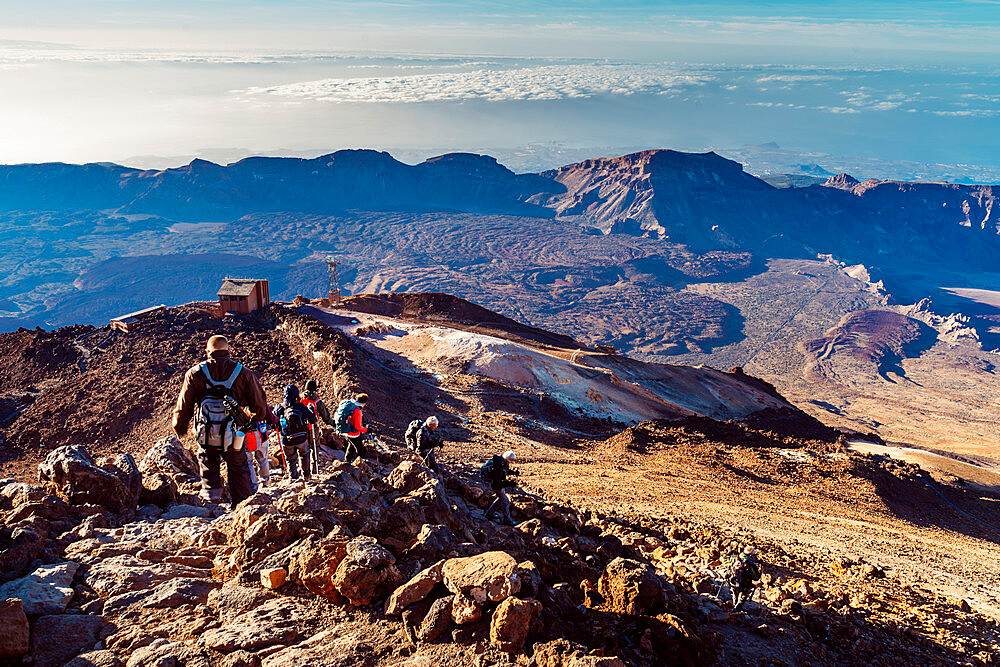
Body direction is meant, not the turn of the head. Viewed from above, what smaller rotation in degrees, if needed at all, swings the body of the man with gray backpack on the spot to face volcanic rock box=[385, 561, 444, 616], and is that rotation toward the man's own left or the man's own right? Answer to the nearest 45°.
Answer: approximately 180°

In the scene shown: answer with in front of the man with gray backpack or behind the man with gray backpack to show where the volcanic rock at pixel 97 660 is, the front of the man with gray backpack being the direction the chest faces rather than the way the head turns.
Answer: behind

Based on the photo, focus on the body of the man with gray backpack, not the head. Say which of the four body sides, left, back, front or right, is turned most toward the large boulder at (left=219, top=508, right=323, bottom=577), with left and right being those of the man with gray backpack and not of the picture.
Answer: back

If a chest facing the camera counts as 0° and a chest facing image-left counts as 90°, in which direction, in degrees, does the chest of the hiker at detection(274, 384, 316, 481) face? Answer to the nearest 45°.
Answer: approximately 180°

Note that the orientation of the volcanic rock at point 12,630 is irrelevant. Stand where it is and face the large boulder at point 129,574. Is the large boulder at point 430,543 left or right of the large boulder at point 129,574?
right

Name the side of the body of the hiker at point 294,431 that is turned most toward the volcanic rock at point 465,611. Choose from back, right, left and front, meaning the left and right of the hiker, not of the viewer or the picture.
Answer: back

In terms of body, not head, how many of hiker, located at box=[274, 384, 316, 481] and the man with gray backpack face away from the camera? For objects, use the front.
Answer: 2

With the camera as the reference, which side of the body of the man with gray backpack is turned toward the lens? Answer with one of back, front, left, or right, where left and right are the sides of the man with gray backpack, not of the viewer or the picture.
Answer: back
